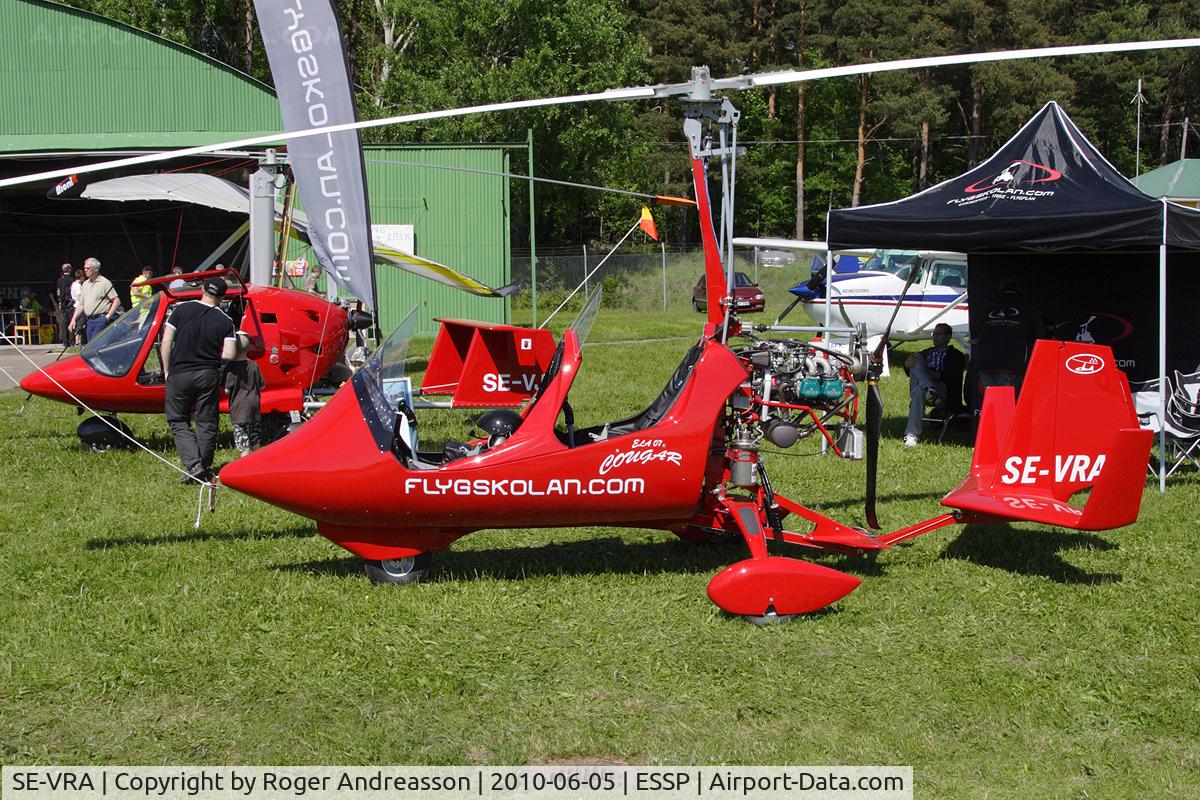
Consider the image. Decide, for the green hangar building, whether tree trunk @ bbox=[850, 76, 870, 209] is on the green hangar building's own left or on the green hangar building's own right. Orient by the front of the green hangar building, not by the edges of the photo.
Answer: on the green hangar building's own left

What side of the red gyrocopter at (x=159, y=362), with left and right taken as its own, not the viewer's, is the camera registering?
left

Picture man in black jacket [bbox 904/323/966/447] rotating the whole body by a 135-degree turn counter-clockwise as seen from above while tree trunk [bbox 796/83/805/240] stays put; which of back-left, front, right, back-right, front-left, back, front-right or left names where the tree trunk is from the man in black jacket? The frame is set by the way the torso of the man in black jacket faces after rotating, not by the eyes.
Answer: left

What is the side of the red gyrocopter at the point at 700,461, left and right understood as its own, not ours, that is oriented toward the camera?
left

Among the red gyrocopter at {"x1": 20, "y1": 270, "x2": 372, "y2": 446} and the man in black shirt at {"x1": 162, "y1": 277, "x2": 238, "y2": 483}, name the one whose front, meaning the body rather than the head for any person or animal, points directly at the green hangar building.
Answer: the man in black shirt

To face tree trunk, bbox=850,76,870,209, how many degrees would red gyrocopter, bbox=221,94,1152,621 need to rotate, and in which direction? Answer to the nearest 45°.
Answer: approximately 90° to its right

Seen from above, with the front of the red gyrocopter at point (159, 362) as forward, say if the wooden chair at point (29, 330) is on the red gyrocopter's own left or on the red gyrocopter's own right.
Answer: on the red gyrocopter's own right

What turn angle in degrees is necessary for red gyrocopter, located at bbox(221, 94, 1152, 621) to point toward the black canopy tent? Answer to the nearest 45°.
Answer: approximately 135° to its right

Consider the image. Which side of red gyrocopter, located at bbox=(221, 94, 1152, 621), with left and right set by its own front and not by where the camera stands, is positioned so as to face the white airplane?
right

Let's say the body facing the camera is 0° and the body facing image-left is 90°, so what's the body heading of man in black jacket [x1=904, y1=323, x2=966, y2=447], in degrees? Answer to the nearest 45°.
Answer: approximately 45°

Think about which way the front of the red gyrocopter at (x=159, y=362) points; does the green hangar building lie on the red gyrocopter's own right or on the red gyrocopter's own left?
on the red gyrocopter's own right

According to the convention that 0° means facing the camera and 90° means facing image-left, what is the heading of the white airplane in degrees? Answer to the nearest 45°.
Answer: approximately 45°

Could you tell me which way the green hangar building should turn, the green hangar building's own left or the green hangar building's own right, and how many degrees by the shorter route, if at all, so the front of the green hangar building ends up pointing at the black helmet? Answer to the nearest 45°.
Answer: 0° — it already faces it

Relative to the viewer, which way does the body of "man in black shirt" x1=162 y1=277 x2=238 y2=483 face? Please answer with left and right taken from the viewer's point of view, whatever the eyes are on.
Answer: facing away from the viewer

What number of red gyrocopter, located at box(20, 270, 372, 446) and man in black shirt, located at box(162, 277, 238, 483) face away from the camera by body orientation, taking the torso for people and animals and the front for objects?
1

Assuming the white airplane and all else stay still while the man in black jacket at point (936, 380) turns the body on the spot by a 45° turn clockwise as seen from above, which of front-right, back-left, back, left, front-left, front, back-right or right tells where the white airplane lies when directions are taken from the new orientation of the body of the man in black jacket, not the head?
right
